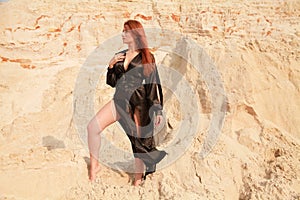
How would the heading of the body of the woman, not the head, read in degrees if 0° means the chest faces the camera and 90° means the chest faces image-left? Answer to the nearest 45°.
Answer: approximately 45°
